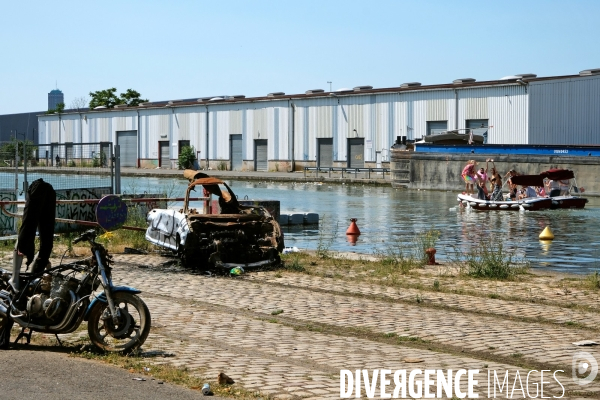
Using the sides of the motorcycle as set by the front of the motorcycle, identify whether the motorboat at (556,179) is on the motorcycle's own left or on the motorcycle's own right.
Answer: on the motorcycle's own left

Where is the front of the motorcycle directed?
to the viewer's right

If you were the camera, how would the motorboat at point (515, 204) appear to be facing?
facing to the left of the viewer

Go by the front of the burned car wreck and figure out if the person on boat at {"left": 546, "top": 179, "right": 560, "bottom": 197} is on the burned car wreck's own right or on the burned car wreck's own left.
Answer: on the burned car wreck's own left

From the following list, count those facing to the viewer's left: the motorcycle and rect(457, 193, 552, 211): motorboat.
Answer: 1

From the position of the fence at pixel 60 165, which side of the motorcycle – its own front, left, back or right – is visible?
left

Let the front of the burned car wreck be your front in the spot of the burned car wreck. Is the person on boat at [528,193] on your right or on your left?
on your right

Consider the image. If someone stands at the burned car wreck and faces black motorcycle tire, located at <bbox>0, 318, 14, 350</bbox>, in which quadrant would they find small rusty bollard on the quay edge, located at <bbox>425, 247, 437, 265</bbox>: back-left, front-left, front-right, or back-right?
back-left
